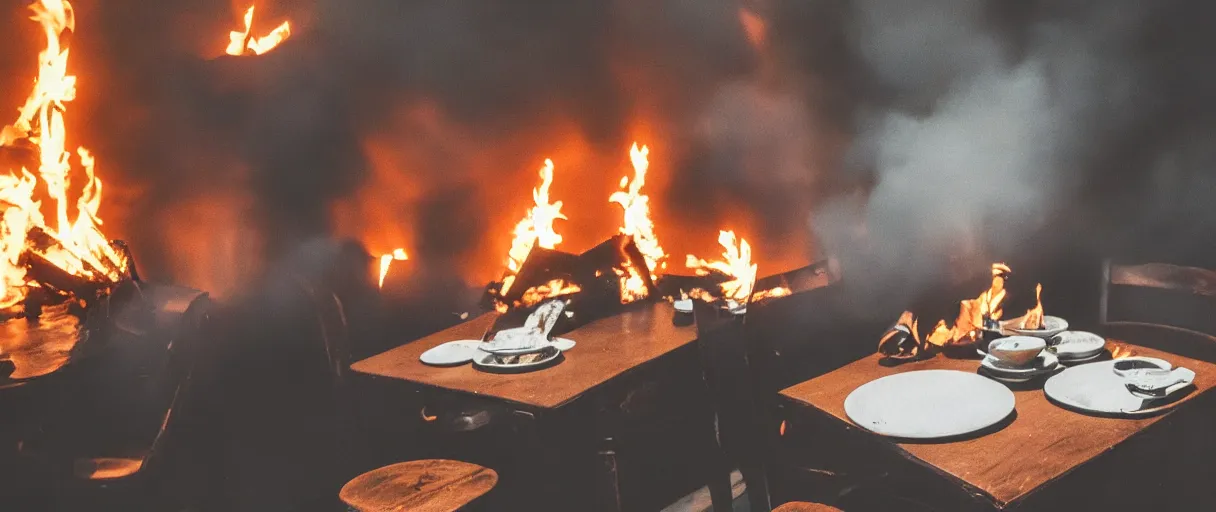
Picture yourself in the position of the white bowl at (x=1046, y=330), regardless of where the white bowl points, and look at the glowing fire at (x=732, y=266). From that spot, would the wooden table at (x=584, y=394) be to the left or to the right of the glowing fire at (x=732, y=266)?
left

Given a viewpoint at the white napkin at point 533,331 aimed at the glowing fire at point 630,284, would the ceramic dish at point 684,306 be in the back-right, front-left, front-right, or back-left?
front-right

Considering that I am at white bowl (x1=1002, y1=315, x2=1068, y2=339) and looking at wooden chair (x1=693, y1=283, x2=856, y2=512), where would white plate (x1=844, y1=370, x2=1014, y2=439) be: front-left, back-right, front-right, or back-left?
front-left

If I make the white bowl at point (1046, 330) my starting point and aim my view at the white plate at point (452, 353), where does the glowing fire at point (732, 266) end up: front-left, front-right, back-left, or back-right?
front-right
